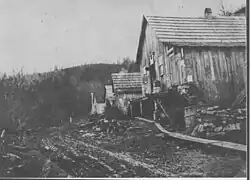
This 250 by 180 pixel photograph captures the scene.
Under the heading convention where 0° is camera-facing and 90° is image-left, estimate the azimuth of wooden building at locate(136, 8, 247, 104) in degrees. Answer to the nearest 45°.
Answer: approximately 90°
